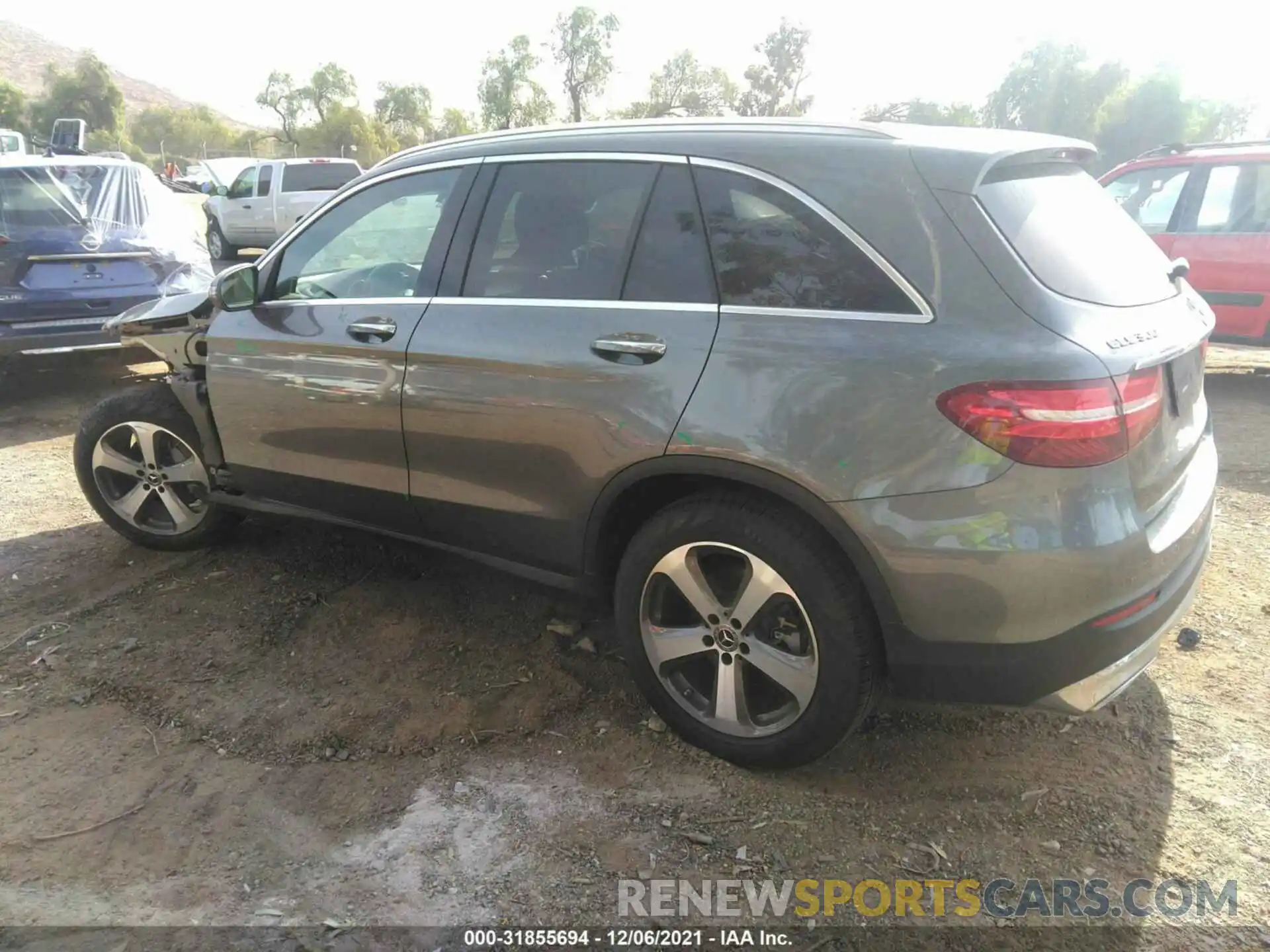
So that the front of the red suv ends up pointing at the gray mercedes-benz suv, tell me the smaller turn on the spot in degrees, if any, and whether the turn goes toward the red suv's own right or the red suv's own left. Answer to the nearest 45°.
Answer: approximately 90° to the red suv's own left

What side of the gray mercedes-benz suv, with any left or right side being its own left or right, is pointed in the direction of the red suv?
right

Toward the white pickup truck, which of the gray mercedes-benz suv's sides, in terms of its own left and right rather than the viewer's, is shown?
front

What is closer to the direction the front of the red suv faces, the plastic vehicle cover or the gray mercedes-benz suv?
the plastic vehicle cover

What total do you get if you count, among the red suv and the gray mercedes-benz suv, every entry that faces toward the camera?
0

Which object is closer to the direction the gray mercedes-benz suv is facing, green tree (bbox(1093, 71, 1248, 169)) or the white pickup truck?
the white pickup truck

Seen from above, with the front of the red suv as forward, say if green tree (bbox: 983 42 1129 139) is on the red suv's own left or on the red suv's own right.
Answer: on the red suv's own right

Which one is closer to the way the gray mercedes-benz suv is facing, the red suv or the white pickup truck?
the white pickup truck

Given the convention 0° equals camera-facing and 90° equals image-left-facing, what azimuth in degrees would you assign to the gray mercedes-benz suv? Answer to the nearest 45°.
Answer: approximately 135°

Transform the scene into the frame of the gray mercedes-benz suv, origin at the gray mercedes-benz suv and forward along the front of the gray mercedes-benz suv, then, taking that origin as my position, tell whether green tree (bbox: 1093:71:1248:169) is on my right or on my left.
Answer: on my right

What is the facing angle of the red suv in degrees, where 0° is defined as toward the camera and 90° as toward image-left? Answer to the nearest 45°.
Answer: approximately 90°
